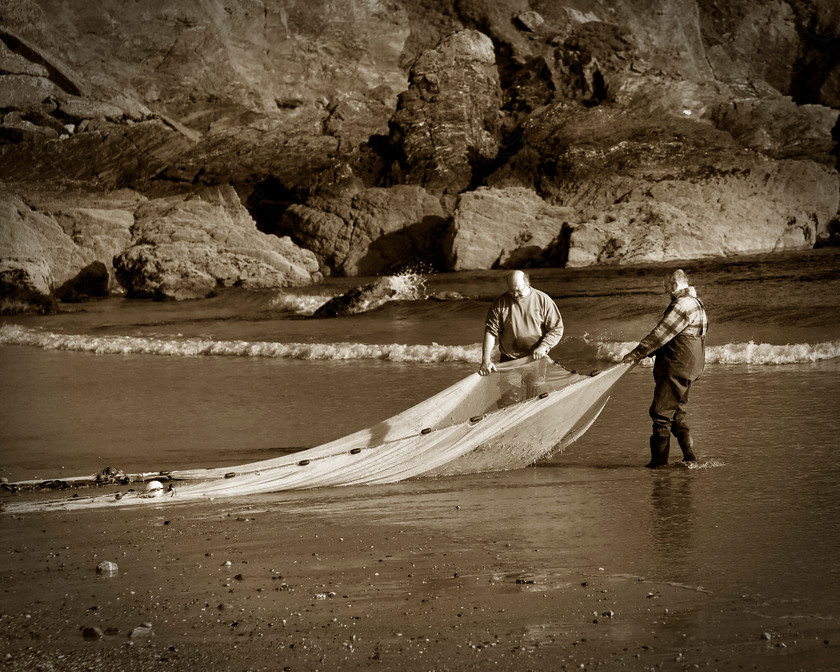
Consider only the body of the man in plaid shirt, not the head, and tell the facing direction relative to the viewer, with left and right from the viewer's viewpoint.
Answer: facing to the left of the viewer

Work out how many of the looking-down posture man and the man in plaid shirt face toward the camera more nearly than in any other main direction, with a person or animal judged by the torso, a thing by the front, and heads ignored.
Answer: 1

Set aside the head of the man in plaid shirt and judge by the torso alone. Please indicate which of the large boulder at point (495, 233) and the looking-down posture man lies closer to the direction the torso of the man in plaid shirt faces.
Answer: the looking-down posture man

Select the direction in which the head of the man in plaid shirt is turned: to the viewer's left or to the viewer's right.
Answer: to the viewer's left

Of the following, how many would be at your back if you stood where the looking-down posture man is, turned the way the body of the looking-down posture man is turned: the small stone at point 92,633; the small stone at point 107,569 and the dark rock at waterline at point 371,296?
1

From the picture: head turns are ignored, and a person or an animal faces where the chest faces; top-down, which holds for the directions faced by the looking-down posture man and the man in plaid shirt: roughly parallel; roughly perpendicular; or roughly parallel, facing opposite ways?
roughly perpendicular

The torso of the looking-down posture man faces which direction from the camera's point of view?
toward the camera

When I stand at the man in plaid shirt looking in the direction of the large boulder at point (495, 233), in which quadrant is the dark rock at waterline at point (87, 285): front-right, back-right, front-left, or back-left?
front-left

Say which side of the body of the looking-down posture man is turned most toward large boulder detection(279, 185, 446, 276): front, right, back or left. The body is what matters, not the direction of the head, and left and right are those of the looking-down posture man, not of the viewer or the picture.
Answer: back

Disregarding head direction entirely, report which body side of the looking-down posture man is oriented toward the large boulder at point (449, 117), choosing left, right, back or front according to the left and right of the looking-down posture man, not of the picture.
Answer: back
